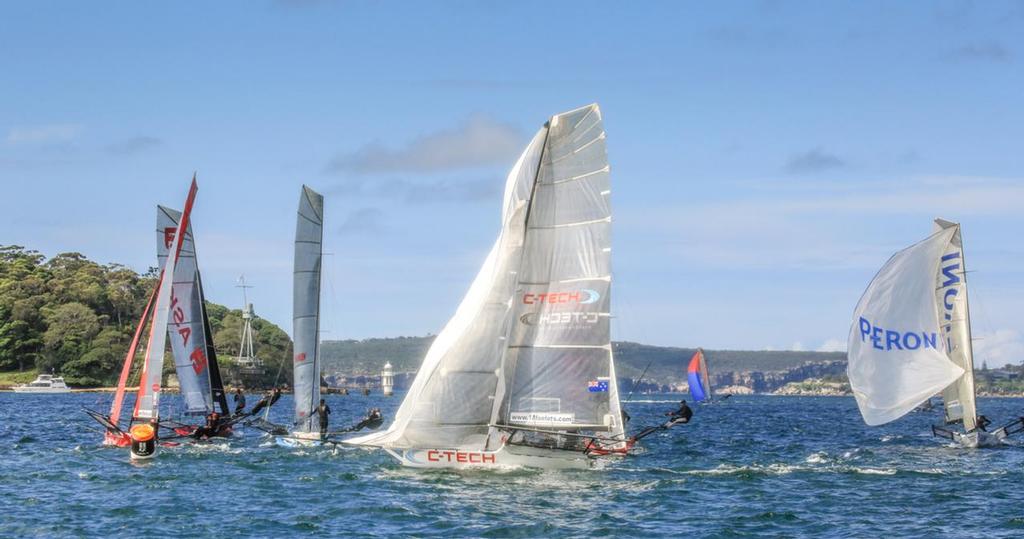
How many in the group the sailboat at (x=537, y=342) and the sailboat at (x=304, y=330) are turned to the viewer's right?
0

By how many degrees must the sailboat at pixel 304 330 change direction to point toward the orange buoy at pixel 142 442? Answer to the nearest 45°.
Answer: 0° — it already faces it

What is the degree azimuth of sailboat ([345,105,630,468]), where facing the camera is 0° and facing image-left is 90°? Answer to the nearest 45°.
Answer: approximately 90°

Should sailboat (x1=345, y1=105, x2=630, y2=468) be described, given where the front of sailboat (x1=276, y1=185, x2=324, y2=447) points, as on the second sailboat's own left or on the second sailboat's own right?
on the second sailboat's own left

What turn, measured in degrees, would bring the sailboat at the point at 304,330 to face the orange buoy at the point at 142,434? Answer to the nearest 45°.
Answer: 0° — it already faces it

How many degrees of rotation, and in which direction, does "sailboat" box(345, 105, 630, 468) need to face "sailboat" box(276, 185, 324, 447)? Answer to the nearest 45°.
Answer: approximately 45° to its right

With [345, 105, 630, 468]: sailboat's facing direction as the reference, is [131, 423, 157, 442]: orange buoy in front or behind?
in front

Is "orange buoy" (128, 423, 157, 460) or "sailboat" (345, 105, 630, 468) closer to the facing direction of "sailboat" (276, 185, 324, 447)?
the orange buoy

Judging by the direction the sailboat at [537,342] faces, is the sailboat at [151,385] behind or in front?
in front

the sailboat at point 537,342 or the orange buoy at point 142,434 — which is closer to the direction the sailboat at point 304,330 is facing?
the orange buoy

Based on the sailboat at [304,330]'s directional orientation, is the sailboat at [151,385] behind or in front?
in front
